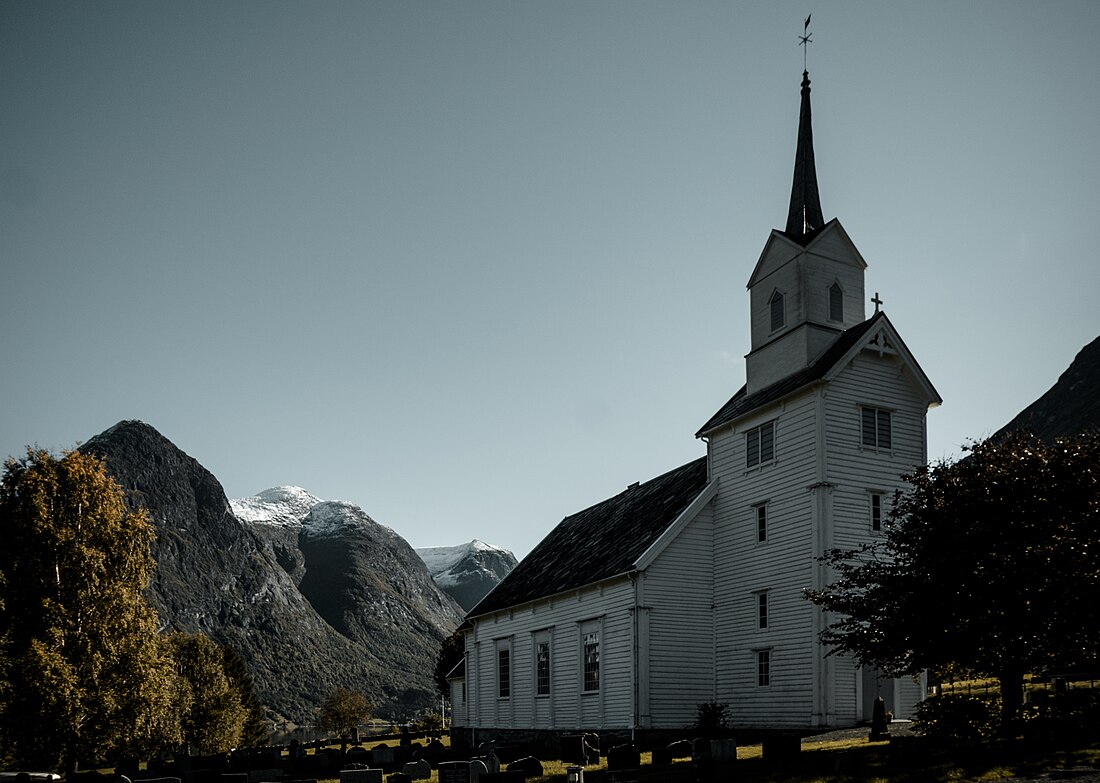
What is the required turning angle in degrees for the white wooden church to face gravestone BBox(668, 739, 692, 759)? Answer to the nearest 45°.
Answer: approximately 45° to its right

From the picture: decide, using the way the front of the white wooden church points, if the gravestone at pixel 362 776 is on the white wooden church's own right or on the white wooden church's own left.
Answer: on the white wooden church's own right

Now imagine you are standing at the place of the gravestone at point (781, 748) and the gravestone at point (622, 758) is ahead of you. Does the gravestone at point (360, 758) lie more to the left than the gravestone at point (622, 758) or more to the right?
right

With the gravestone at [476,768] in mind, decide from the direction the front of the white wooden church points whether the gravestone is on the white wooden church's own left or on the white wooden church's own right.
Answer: on the white wooden church's own right

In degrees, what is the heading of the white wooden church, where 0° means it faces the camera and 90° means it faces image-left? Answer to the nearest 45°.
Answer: approximately 315°

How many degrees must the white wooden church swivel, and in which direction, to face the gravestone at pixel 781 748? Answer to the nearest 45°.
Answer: approximately 45° to its right
